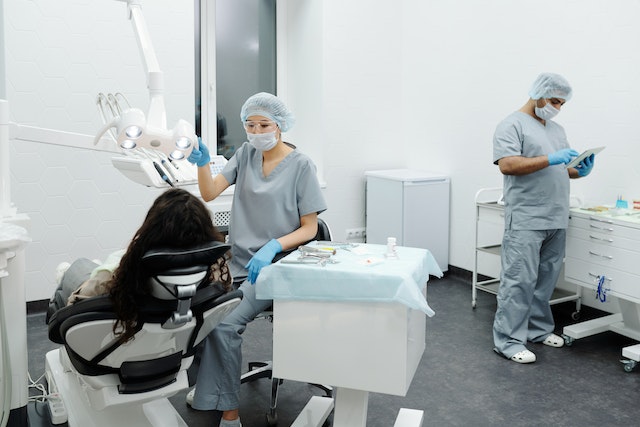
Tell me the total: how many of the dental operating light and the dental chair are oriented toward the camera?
1

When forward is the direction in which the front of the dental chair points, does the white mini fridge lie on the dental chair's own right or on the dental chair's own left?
on the dental chair's own right

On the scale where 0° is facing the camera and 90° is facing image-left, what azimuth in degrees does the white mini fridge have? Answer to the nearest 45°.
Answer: approximately 315°

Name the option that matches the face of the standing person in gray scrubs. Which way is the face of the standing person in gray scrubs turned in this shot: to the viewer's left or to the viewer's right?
to the viewer's right

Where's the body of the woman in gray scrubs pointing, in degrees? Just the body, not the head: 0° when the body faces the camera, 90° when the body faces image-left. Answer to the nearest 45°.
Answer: approximately 45°

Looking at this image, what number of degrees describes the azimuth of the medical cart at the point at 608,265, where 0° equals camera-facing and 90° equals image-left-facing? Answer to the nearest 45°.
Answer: approximately 45°

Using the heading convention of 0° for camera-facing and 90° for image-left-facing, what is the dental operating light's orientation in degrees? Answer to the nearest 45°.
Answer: approximately 0°

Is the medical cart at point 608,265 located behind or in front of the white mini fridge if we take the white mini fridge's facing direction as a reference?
in front

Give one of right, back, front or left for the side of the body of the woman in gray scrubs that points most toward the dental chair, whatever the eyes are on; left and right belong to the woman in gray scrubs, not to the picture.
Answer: front

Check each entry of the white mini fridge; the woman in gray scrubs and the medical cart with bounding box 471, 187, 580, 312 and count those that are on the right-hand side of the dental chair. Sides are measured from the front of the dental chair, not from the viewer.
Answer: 3

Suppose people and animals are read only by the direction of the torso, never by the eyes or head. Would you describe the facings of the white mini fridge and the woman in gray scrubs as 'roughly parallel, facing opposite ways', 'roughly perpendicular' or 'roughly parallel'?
roughly perpendicular
